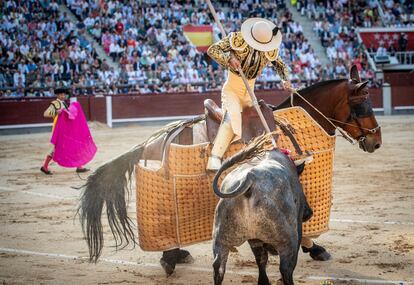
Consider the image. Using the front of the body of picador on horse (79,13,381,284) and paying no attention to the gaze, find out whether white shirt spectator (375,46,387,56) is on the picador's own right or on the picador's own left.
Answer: on the picador's own left

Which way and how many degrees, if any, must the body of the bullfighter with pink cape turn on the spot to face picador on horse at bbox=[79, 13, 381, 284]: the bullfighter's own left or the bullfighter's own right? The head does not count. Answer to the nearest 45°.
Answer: approximately 45° to the bullfighter's own right

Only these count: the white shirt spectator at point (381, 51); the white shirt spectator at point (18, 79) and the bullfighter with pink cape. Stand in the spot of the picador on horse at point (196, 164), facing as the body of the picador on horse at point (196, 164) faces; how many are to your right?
0

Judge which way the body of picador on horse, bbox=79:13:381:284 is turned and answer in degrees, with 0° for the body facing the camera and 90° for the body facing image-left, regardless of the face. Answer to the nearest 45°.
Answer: approximately 270°

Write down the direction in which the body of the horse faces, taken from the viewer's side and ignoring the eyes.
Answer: to the viewer's right

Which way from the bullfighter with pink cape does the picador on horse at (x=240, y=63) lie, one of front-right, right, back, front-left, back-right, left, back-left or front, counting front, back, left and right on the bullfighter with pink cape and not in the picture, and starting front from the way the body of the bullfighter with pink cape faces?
front-right

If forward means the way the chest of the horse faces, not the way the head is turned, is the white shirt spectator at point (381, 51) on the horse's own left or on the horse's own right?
on the horse's own left

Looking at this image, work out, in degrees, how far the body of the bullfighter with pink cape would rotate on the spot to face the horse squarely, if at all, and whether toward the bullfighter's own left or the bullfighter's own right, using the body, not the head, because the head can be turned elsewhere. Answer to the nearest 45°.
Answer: approximately 45° to the bullfighter's own right

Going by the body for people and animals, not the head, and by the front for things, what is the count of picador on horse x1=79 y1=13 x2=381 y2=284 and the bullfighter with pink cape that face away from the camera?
0

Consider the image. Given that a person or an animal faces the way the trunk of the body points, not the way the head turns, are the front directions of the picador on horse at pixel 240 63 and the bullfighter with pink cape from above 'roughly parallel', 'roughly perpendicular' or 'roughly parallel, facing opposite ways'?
roughly parallel

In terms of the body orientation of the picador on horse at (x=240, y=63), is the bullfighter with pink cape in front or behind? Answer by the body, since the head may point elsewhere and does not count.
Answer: behind

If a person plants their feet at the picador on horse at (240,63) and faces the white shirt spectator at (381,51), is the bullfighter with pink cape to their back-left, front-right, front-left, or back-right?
front-left
